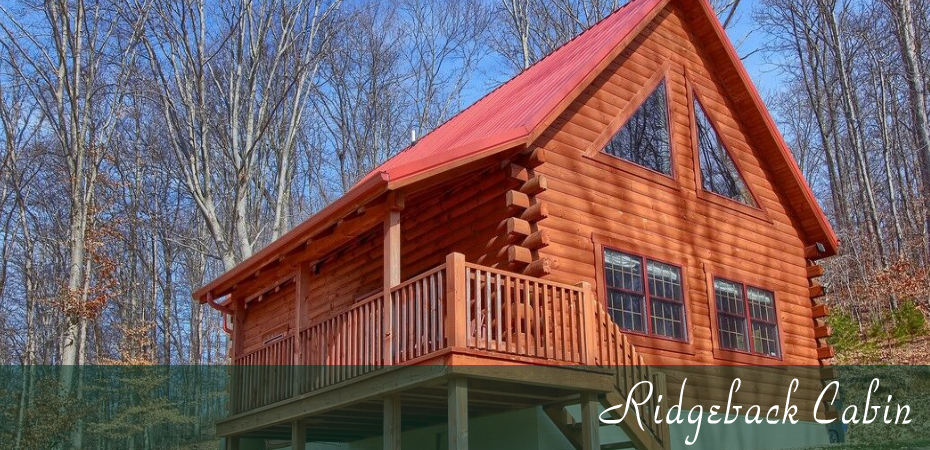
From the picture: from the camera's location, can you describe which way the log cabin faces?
facing the viewer and to the left of the viewer
